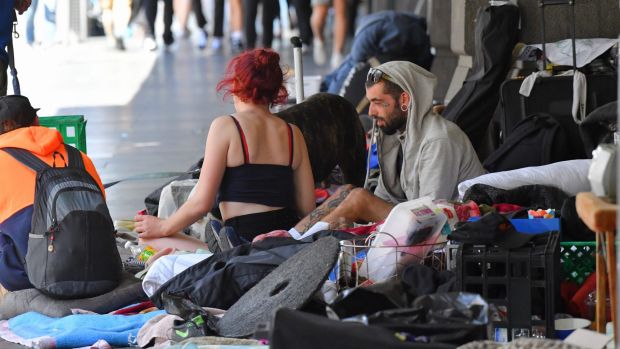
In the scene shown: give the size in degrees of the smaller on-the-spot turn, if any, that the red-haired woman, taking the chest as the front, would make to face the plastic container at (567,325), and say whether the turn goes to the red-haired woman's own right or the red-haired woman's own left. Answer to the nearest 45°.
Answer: approximately 135° to the red-haired woman's own right

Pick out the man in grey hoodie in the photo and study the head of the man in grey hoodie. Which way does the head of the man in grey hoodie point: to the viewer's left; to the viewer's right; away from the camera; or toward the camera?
to the viewer's left

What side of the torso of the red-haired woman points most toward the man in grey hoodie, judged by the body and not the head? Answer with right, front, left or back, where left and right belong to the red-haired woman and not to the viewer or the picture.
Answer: right

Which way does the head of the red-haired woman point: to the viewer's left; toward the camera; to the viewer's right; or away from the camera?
away from the camera

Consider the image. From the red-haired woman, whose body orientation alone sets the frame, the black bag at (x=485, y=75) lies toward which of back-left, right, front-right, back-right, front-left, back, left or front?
front-right

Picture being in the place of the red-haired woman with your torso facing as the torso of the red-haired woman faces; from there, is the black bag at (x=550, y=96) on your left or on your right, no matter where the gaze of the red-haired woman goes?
on your right

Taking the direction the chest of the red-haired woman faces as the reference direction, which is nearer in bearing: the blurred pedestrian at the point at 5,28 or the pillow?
the blurred pedestrian

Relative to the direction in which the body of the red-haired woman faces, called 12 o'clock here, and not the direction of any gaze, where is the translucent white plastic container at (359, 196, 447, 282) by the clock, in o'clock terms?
The translucent white plastic container is roughly at 5 o'clock from the red-haired woman.

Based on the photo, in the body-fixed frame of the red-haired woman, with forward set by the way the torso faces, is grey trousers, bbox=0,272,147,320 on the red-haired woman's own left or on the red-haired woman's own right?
on the red-haired woman's own left

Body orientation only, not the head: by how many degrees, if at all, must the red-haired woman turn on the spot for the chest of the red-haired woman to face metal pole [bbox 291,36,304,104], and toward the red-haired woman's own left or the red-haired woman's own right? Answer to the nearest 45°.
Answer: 0° — they already face it

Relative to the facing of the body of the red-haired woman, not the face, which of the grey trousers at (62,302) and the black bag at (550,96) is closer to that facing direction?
the black bag

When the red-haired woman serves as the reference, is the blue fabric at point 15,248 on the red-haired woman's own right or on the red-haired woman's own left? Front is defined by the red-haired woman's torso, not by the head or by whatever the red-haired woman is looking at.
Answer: on the red-haired woman's own left

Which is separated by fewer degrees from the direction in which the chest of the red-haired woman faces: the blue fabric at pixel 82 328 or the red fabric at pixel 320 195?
the red fabric

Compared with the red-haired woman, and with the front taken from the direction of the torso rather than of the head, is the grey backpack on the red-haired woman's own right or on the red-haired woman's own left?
on the red-haired woman's own left

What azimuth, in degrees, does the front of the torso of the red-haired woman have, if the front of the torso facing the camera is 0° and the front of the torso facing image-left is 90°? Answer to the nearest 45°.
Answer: approximately 180°

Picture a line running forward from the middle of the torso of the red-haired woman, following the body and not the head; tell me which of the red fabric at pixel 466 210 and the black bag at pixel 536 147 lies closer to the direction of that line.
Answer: the black bag

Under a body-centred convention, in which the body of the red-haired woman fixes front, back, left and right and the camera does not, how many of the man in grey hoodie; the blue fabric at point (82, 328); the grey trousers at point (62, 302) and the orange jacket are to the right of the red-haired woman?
1
